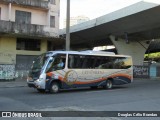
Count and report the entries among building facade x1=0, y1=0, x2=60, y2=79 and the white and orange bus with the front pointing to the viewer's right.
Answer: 0

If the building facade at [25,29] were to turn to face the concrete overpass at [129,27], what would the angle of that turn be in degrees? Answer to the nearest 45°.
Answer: approximately 90° to its left

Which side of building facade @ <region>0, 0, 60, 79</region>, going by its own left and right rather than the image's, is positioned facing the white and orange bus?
front

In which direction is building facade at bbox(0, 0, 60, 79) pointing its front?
toward the camera

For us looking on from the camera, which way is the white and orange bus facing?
facing the viewer and to the left of the viewer

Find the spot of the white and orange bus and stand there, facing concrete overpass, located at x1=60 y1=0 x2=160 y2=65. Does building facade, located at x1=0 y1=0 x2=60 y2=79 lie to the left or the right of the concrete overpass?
left

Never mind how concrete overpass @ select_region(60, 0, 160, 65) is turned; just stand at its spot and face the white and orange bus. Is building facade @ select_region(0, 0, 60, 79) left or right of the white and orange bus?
right

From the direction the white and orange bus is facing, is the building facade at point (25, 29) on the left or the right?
on its right

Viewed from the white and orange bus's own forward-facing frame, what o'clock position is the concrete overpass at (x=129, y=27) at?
The concrete overpass is roughly at 5 o'clock from the white and orange bus.

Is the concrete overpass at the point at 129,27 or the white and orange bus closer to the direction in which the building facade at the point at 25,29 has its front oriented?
the white and orange bus
